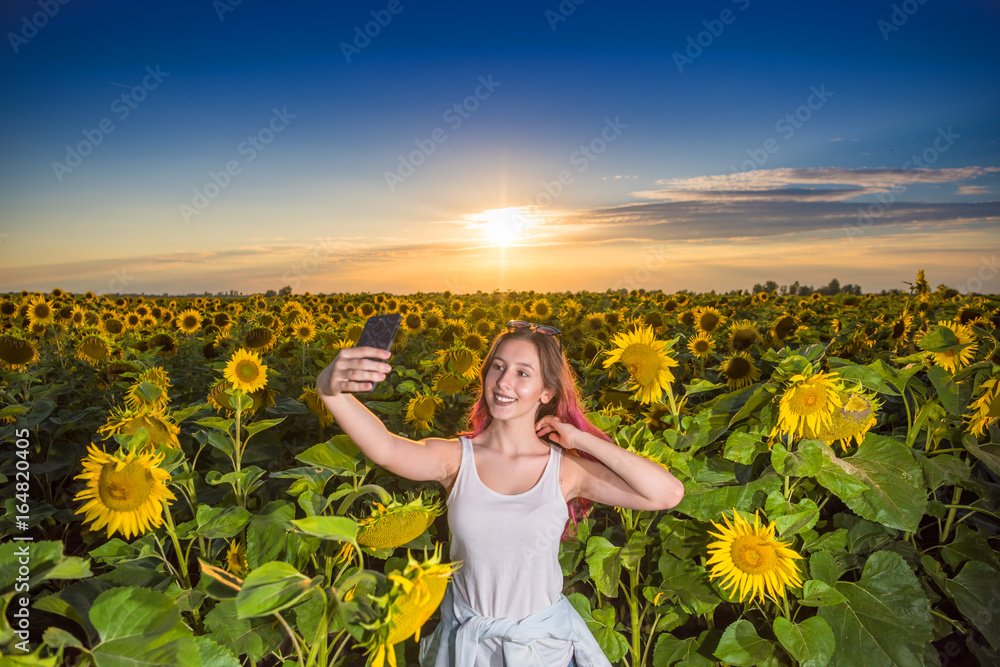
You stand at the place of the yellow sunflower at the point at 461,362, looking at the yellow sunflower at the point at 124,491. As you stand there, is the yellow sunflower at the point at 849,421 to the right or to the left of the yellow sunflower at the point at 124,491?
left

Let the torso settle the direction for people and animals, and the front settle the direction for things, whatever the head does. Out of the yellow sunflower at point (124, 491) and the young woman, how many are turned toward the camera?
2

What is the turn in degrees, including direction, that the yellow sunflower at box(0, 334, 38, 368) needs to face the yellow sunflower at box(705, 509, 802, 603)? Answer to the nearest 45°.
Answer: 0° — it already faces it

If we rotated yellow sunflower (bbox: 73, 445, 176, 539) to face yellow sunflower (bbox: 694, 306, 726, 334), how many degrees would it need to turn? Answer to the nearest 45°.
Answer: approximately 135° to its left

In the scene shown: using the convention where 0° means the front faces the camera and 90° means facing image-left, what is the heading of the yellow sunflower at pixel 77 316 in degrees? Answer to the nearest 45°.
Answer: approximately 0°

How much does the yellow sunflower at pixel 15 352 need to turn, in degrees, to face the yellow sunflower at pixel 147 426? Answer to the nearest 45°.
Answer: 0° — it already faces it

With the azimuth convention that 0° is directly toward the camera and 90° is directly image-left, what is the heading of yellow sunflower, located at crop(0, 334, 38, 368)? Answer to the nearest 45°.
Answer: approximately 0°
